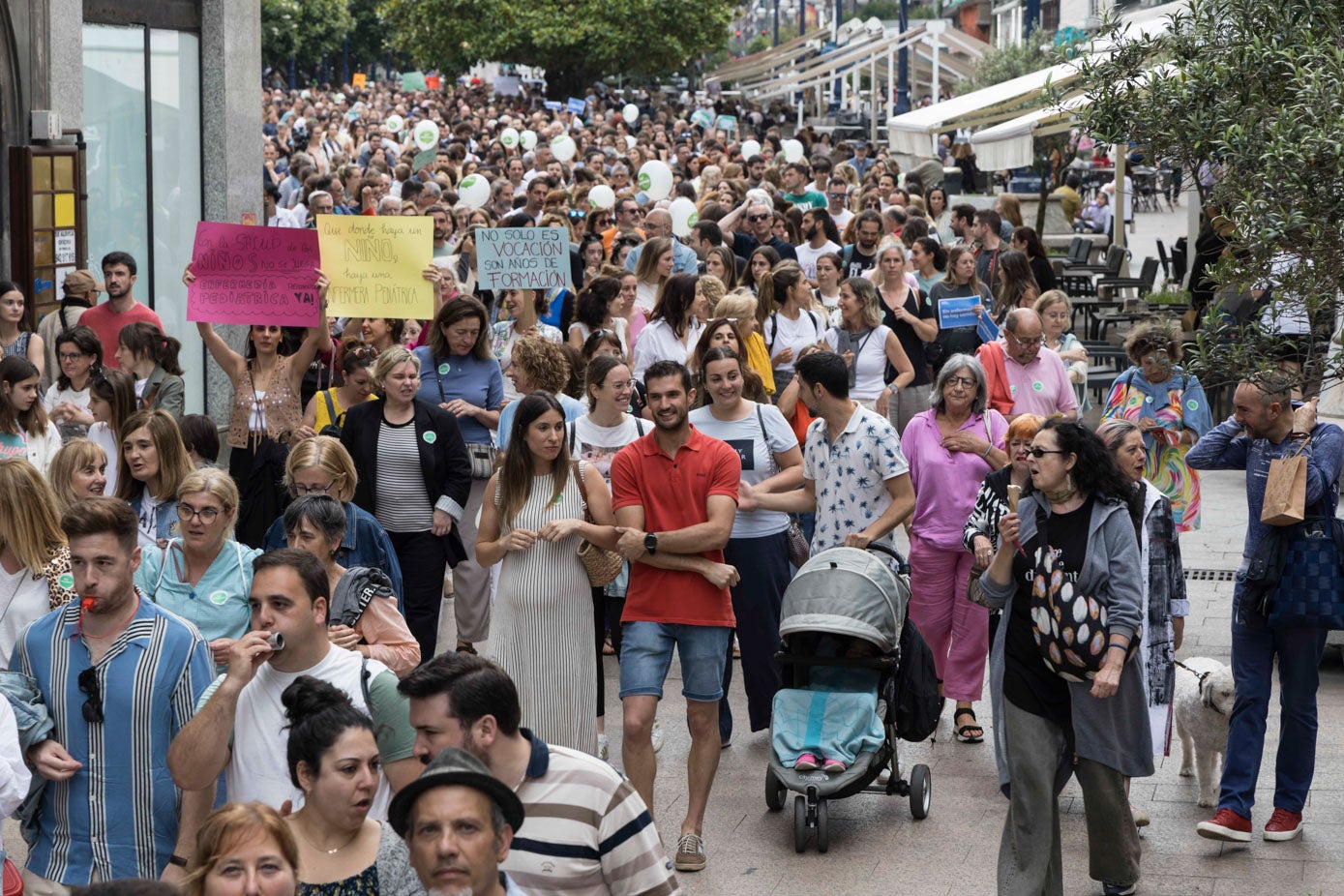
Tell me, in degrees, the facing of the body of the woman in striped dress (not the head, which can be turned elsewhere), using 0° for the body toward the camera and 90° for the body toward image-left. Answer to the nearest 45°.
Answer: approximately 0°

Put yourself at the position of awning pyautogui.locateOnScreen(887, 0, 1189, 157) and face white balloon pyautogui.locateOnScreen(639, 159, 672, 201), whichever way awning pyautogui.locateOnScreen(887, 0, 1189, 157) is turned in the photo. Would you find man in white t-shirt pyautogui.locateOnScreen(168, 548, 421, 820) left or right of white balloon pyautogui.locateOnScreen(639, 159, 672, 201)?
left

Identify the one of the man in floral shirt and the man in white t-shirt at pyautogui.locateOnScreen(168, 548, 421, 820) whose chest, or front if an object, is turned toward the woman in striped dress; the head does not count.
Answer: the man in floral shirt

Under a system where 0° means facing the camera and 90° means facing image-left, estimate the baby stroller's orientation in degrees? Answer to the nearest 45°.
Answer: approximately 0°

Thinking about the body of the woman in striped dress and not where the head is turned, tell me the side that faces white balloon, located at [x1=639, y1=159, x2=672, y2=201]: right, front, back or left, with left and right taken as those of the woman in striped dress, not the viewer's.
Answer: back

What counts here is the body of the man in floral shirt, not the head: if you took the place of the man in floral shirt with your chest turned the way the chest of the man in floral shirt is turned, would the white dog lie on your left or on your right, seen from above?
on your left

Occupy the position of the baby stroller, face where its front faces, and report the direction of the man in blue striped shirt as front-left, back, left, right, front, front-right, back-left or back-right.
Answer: front-right

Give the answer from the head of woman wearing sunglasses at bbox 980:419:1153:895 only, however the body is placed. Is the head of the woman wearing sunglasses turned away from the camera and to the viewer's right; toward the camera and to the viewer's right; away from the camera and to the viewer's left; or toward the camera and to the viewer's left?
toward the camera and to the viewer's left

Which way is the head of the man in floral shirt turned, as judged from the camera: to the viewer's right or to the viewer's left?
to the viewer's left

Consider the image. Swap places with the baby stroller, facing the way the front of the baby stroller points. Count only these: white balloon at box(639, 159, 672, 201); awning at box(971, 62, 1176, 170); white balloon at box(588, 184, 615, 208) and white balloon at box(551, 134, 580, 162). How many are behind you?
4

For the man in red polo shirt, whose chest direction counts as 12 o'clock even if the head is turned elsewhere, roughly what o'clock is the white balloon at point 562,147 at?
The white balloon is roughly at 6 o'clock from the man in red polo shirt.

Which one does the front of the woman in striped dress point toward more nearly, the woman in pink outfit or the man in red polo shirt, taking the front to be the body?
the man in red polo shirt
